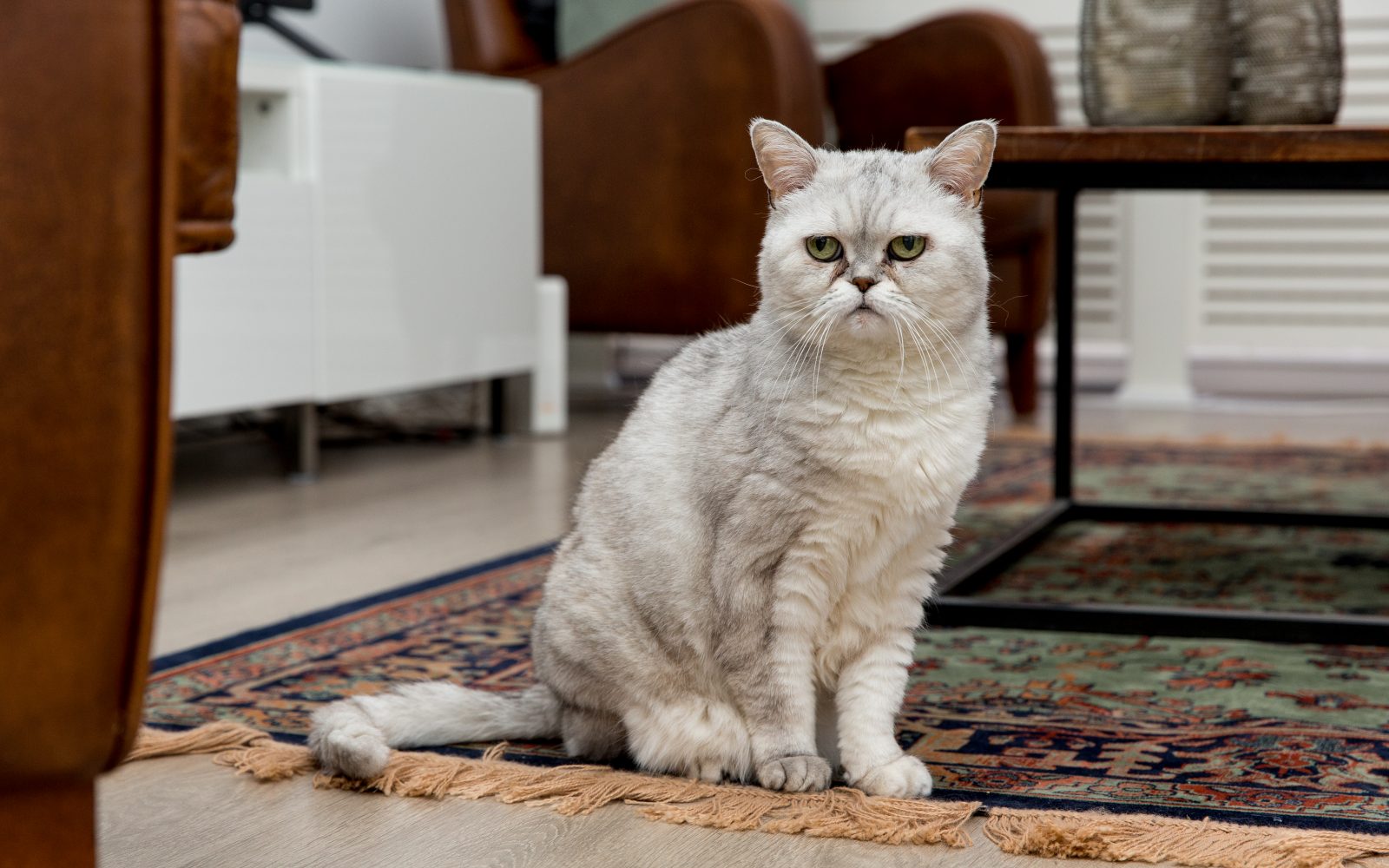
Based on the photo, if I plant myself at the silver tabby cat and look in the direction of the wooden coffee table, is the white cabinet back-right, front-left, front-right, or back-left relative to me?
front-left

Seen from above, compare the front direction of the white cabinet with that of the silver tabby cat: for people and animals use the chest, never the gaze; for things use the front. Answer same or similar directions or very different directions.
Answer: same or similar directions

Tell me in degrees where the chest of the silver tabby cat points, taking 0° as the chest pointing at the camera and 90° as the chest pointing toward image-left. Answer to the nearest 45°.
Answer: approximately 315°

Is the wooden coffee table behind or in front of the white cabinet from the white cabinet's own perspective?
in front

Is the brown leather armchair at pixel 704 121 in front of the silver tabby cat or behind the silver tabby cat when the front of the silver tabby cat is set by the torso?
behind

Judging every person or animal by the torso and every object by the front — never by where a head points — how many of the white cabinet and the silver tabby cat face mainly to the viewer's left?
0
